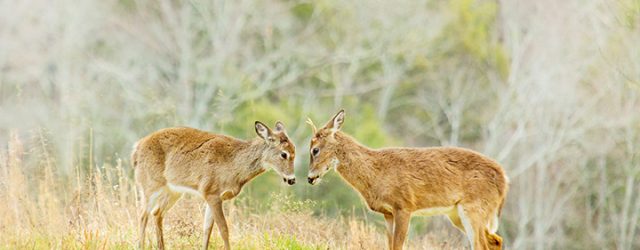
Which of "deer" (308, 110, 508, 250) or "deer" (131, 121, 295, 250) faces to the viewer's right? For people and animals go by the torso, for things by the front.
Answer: "deer" (131, 121, 295, 250)

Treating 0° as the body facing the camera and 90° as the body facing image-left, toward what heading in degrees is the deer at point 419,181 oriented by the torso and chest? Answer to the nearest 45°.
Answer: approximately 90°

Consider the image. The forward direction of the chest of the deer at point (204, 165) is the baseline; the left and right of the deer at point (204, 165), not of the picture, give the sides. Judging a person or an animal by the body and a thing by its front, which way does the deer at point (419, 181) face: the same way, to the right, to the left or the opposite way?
the opposite way

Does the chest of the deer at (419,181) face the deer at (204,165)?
yes

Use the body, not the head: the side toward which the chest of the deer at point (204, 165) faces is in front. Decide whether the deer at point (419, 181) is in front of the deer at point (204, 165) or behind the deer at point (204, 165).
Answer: in front

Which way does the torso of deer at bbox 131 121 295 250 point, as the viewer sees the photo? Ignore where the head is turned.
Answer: to the viewer's right

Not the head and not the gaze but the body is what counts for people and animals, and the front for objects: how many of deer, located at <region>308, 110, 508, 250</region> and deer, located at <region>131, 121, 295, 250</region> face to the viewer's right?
1
